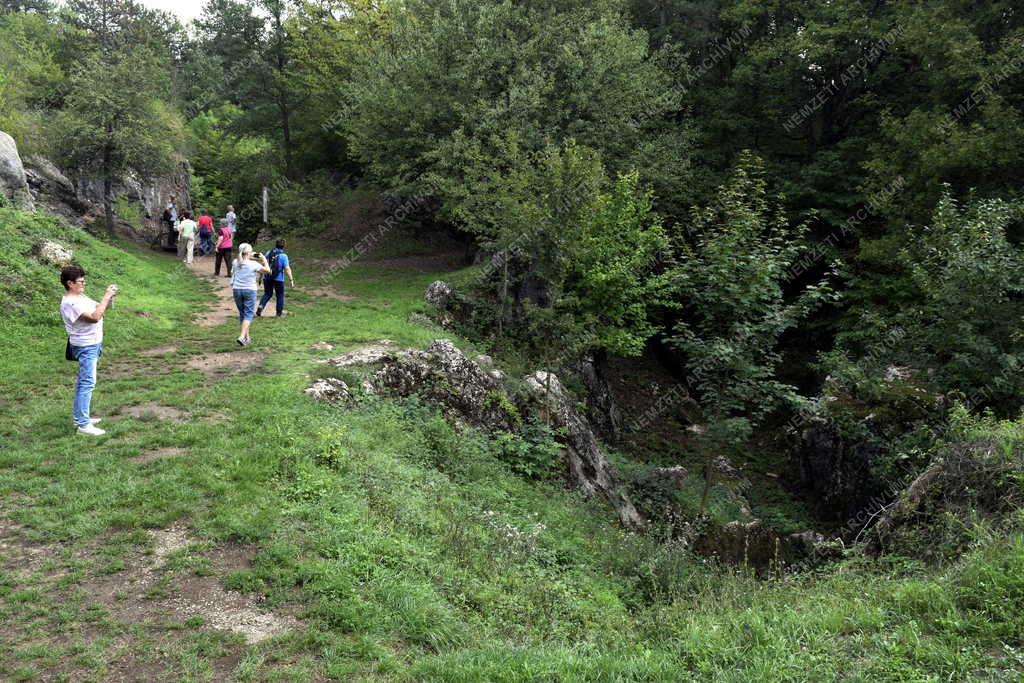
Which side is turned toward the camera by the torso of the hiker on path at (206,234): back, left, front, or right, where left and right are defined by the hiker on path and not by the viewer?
back

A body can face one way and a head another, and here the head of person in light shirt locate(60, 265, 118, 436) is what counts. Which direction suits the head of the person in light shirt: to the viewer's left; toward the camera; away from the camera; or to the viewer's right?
to the viewer's right

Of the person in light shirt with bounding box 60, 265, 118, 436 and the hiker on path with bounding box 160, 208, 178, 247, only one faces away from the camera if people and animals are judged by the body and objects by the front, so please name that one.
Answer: the hiker on path

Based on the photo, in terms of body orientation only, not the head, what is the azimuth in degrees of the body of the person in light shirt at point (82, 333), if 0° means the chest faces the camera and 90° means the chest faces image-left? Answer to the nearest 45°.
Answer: approximately 270°
